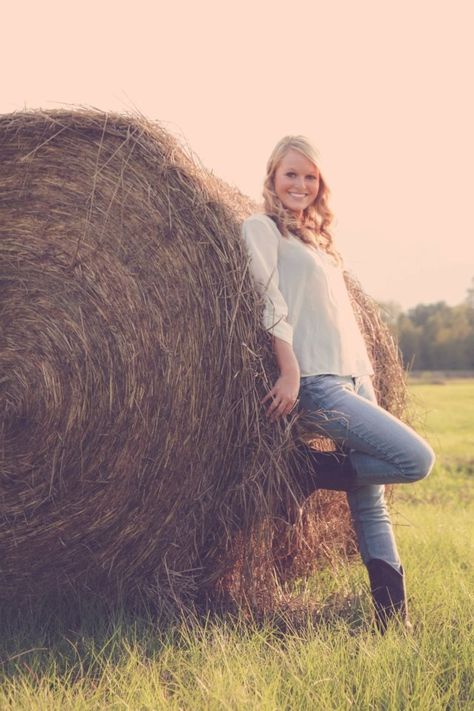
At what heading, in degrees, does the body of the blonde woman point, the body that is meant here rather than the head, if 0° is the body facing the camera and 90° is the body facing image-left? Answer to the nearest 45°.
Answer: approximately 315°

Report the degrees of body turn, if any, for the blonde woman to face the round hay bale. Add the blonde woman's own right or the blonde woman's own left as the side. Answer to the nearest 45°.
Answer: approximately 135° to the blonde woman's own right
